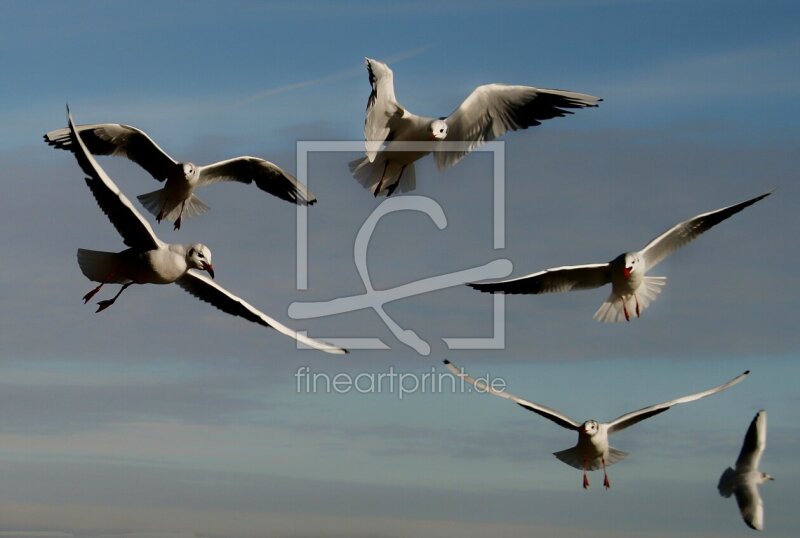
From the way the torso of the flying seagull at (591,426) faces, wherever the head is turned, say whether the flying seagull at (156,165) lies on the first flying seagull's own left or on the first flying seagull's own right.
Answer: on the first flying seagull's own right

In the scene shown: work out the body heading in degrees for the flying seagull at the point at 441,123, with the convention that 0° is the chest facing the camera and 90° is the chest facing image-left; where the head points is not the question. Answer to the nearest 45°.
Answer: approximately 315°

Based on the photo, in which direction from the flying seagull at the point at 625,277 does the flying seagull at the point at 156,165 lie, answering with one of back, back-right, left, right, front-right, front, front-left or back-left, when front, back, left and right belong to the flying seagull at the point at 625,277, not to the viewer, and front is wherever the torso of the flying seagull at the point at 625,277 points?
right

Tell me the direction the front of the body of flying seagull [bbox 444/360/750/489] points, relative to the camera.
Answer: toward the camera

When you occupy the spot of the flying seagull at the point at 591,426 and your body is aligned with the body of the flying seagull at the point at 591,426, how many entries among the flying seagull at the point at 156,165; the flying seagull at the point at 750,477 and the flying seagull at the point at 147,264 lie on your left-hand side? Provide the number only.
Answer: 1

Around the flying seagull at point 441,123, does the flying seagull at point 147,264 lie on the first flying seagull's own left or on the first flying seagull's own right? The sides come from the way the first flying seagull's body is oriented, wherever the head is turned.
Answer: on the first flying seagull's own right

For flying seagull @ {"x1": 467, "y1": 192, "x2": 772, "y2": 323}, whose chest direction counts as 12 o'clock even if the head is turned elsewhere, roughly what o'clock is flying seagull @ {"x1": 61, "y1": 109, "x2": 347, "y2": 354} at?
flying seagull @ {"x1": 61, "y1": 109, "x2": 347, "y2": 354} is roughly at 2 o'clock from flying seagull @ {"x1": 467, "y1": 192, "x2": 772, "y2": 323}.

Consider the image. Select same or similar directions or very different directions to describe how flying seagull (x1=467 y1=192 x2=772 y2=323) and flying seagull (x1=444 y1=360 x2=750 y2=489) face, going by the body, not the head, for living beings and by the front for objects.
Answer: same or similar directions

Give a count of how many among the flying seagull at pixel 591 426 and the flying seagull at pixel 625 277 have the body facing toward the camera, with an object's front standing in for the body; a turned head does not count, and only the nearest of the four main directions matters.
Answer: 2
